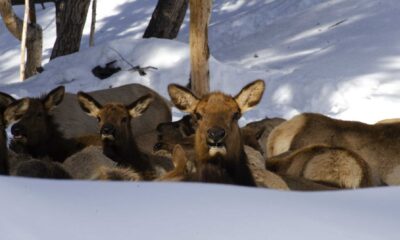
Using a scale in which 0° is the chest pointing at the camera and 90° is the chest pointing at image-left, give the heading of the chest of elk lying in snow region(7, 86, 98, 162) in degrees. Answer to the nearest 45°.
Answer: approximately 45°

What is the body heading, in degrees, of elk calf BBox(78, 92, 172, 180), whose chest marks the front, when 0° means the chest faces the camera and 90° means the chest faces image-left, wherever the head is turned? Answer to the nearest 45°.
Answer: approximately 45°

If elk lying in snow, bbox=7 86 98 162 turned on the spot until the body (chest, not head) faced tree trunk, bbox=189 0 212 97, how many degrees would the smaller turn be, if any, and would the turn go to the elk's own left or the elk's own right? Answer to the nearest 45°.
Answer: approximately 180°

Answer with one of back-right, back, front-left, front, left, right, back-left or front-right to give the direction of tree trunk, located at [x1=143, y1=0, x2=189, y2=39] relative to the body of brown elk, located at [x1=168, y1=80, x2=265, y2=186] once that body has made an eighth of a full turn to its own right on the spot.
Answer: back-right
